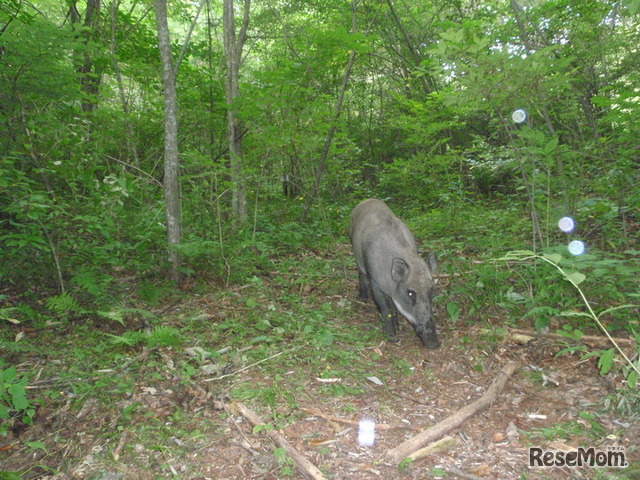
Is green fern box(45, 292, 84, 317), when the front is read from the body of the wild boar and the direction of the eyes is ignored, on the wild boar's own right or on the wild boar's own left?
on the wild boar's own right

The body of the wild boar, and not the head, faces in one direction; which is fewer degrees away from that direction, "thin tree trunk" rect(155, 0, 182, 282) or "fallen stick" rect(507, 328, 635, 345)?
the fallen stick

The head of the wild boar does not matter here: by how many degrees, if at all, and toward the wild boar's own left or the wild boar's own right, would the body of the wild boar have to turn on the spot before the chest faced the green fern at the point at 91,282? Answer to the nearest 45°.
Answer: approximately 135° to the wild boar's own right

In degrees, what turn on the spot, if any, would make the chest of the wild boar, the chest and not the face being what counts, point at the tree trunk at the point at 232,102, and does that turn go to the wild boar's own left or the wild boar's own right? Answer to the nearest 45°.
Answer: approximately 180°

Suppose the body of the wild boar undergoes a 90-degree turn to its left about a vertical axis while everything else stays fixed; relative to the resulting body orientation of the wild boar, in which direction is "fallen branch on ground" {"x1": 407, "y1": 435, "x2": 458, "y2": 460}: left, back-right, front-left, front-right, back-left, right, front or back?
back-right

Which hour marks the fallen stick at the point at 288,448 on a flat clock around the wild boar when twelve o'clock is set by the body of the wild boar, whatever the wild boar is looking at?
The fallen stick is roughly at 2 o'clock from the wild boar.

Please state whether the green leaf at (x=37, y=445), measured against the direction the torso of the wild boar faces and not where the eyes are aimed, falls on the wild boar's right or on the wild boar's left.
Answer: on the wild boar's right

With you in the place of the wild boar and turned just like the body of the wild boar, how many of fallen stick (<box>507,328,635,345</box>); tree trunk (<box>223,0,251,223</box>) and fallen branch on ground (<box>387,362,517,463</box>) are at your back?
1

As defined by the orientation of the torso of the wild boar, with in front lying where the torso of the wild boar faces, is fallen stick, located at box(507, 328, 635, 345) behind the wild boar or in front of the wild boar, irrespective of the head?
in front

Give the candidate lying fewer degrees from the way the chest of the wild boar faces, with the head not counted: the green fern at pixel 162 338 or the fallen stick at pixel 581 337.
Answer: the fallen stick

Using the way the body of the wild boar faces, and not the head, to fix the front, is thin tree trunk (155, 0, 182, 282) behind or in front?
behind

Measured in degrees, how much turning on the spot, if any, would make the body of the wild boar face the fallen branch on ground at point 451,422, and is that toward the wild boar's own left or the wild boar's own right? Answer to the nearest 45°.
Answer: approximately 45° to the wild boar's own right

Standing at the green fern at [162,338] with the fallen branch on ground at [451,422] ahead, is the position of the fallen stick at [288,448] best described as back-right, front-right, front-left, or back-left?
front-right

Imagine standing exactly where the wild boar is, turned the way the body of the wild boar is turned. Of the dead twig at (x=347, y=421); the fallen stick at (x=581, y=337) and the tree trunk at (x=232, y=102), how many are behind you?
1

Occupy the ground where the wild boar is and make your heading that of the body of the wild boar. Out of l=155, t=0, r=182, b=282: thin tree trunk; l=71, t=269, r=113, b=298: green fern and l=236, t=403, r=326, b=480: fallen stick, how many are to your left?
0
